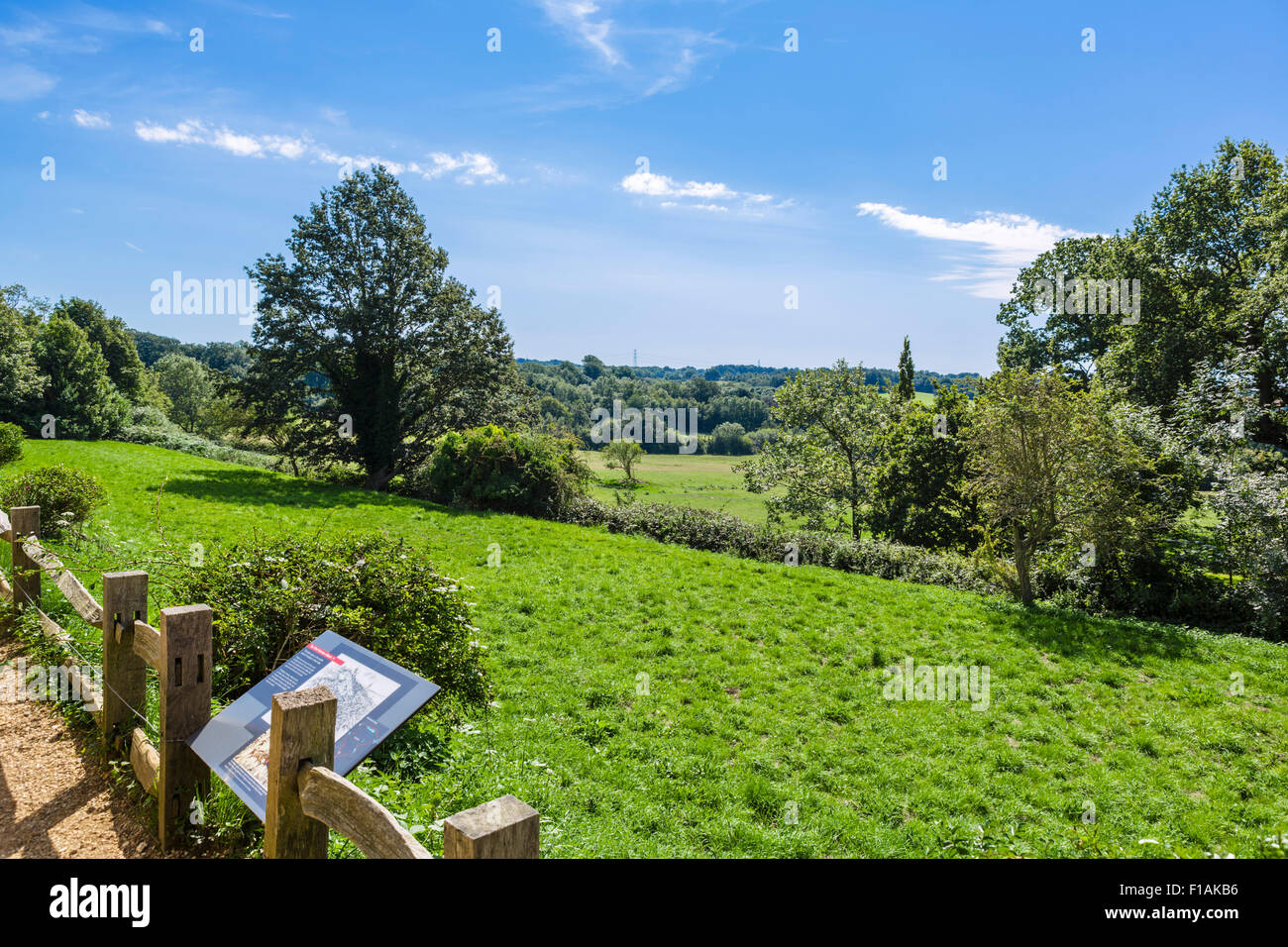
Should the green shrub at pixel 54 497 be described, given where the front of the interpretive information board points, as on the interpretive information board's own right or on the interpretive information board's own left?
on the interpretive information board's own right

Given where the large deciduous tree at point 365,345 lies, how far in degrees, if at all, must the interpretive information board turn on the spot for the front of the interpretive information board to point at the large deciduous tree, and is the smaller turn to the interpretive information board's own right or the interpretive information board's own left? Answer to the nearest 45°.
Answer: approximately 135° to the interpretive information board's own right

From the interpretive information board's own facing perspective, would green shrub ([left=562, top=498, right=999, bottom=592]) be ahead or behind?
behind

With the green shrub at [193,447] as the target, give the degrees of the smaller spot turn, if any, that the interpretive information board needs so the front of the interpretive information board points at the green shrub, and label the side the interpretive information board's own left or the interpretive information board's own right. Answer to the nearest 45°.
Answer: approximately 135° to the interpretive information board's own right

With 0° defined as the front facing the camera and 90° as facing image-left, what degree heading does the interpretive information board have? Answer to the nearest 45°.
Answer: approximately 45°

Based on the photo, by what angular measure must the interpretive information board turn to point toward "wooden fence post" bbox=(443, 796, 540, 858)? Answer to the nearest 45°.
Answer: approximately 45° to its left

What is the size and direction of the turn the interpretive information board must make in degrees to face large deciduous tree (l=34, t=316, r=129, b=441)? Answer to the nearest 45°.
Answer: approximately 135° to its right

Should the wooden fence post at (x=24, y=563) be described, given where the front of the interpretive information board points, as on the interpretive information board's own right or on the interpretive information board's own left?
on the interpretive information board's own right

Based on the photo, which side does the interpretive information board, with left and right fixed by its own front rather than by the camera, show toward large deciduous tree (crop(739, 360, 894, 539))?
back
